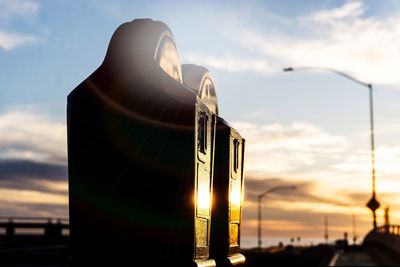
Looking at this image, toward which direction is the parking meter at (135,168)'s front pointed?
to the viewer's right

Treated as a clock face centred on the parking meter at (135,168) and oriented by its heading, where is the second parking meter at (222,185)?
The second parking meter is roughly at 10 o'clock from the parking meter.
